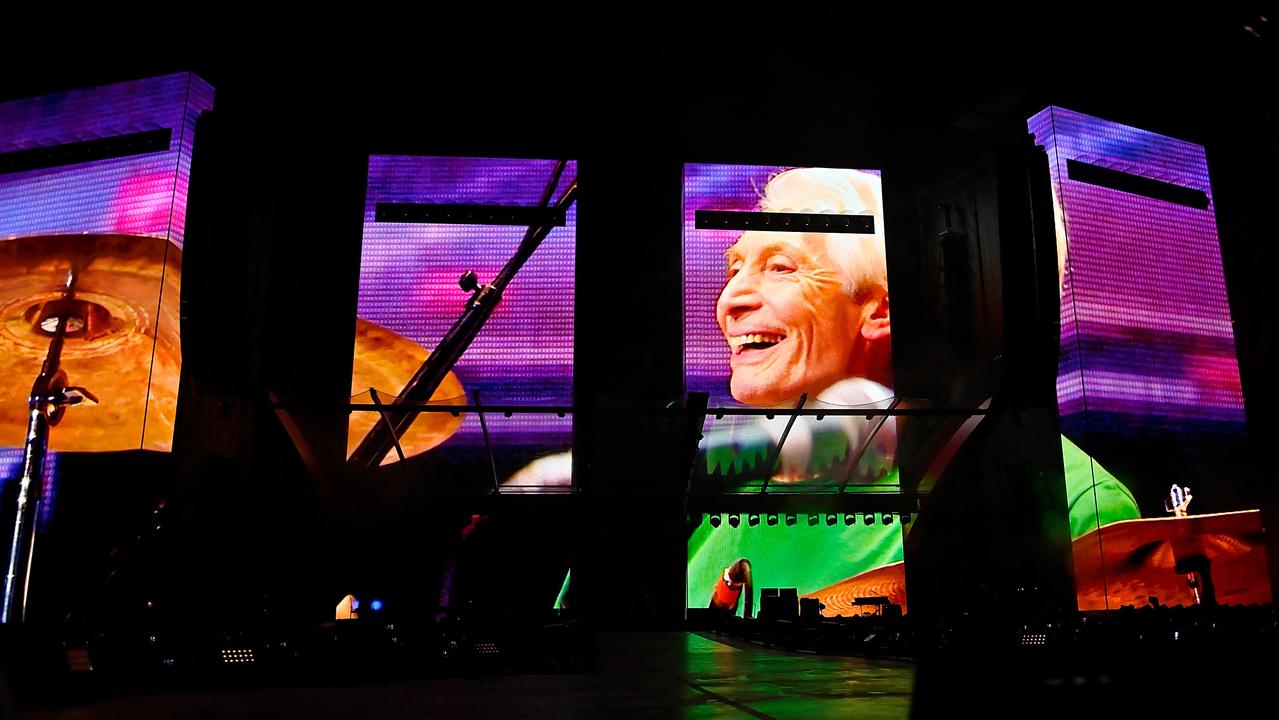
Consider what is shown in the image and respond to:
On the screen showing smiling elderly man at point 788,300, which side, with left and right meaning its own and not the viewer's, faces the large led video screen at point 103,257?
right

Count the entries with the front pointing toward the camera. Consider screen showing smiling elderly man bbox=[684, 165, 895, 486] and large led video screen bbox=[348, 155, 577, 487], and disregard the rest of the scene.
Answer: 2

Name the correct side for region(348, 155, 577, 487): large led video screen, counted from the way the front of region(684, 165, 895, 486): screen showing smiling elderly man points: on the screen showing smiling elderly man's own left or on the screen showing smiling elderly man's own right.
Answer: on the screen showing smiling elderly man's own right

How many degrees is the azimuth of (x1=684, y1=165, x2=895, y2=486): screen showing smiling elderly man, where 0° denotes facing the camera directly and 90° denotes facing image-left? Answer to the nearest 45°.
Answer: approximately 0°

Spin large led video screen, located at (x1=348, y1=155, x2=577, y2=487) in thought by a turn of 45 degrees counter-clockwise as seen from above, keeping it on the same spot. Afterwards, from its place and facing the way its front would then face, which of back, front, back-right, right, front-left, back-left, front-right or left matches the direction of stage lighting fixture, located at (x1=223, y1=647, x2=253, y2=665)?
front-right

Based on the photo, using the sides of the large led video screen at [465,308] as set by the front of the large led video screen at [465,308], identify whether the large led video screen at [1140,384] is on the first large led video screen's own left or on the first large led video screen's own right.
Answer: on the first large led video screen's own left

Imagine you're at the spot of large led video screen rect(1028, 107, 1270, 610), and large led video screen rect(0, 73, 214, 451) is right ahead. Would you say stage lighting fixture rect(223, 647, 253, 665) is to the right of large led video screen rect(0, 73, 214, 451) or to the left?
left

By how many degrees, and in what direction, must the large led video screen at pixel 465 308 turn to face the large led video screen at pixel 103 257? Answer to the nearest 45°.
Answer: approximately 90° to its right

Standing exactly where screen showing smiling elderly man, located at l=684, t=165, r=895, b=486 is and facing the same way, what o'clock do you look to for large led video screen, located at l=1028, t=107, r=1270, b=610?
The large led video screen is roughly at 8 o'clock from the screen showing smiling elderly man.

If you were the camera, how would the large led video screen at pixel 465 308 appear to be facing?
facing the viewer
